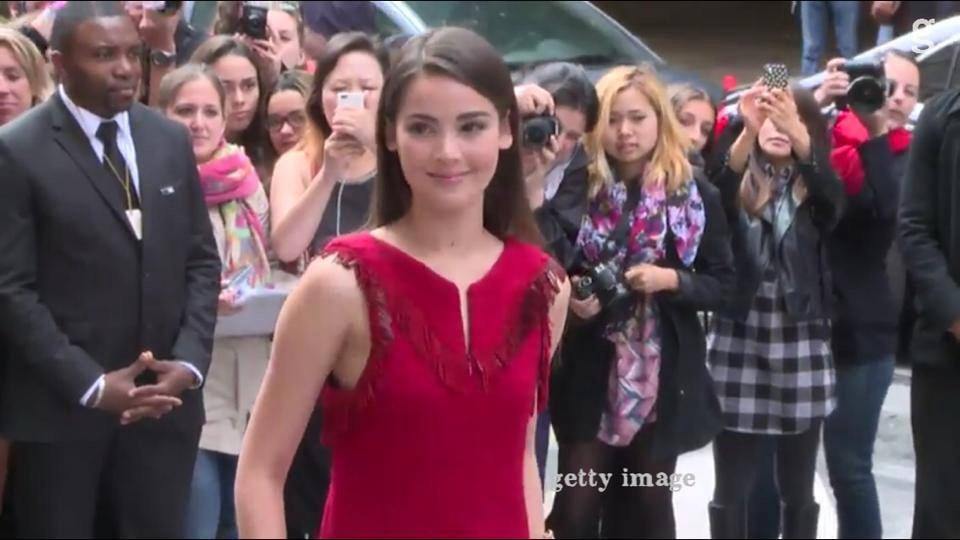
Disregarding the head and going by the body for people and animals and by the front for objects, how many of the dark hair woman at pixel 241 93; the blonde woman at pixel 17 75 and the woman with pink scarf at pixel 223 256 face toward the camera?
3

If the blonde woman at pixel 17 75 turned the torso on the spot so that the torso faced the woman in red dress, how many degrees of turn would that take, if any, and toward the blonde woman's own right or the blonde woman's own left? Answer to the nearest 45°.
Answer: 0° — they already face them

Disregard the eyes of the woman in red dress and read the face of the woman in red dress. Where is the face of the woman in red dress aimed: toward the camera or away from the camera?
toward the camera

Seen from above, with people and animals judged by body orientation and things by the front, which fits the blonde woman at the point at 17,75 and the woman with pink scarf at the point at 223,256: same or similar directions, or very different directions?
same or similar directions

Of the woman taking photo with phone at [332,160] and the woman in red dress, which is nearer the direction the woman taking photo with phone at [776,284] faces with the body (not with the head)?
the woman in red dress

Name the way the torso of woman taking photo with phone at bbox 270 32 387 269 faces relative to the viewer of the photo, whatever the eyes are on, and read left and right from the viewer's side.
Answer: facing the viewer and to the right of the viewer

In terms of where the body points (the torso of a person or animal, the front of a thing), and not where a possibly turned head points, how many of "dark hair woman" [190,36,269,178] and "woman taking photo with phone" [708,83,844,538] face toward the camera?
2

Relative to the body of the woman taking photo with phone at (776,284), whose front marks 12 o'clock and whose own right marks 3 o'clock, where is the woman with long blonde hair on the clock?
The woman with long blonde hair is roughly at 2 o'clock from the woman taking photo with phone.

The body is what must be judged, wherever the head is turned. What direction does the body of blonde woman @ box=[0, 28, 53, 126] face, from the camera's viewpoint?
toward the camera

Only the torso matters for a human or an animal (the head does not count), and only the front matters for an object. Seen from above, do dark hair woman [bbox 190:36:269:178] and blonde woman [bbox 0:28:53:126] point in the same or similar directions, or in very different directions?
same or similar directions

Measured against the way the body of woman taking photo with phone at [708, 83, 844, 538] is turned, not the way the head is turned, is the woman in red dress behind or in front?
in front

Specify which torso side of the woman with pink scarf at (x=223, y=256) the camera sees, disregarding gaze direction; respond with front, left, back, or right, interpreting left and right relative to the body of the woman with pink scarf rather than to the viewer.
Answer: front

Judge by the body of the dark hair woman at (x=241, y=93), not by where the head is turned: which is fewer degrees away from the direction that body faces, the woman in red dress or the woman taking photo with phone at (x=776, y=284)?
the woman in red dress

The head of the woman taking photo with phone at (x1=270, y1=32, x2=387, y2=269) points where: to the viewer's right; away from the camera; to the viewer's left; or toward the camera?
toward the camera

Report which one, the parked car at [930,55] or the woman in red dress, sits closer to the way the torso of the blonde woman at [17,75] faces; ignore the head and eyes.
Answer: the woman in red dress

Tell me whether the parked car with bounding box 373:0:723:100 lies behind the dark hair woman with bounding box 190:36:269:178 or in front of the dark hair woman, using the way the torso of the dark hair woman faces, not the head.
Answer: behind
